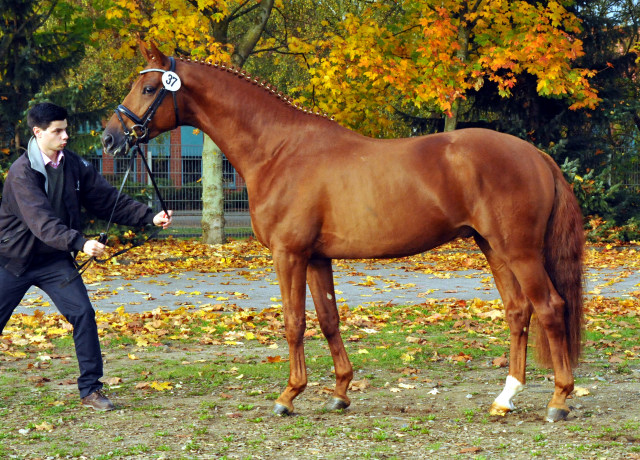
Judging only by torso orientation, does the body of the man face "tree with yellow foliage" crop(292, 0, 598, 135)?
no

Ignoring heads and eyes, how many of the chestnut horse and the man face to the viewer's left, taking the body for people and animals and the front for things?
1

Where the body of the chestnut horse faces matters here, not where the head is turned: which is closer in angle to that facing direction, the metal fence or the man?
the man

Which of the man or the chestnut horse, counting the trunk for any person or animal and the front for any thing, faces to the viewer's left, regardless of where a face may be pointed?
the chestnut horse

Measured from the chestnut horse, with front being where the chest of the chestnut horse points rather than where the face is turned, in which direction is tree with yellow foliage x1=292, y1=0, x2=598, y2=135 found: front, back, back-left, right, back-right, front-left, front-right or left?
right

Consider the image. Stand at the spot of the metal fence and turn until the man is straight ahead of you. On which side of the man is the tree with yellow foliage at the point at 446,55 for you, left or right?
left

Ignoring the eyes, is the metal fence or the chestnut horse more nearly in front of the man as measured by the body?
the chestnut horse

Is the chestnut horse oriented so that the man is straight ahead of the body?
yes

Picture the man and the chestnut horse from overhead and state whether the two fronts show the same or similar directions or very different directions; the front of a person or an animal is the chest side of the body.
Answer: very different directions

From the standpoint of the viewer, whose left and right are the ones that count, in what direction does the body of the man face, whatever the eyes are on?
facing the viewer and to the right of the viewer

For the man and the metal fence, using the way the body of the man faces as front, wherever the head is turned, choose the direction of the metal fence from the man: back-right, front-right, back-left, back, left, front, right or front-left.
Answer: back-left

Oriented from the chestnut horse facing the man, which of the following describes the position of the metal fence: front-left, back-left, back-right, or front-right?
front-right

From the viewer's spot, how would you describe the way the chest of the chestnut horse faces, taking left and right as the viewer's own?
facing to the left of the viewer

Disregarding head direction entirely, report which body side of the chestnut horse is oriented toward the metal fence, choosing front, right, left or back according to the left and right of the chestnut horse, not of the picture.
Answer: right
